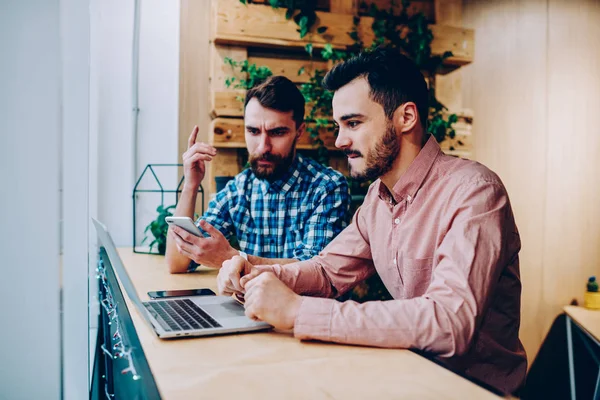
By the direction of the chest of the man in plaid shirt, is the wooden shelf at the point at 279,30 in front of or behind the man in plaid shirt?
behind

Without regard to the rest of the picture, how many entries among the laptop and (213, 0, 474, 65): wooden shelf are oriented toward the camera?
1

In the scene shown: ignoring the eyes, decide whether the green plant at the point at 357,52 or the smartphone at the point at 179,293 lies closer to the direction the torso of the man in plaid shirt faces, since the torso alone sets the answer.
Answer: the smartphone

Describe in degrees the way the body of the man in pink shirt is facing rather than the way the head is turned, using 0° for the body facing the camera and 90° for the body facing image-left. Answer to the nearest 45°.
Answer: approximately 45°

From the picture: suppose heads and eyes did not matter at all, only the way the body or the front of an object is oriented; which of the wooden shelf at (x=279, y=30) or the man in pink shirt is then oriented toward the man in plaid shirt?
the wooden shelf

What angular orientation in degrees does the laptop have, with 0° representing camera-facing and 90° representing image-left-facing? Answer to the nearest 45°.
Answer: approximately 270°

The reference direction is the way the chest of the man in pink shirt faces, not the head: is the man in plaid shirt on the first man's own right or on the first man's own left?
on the first man's own right
